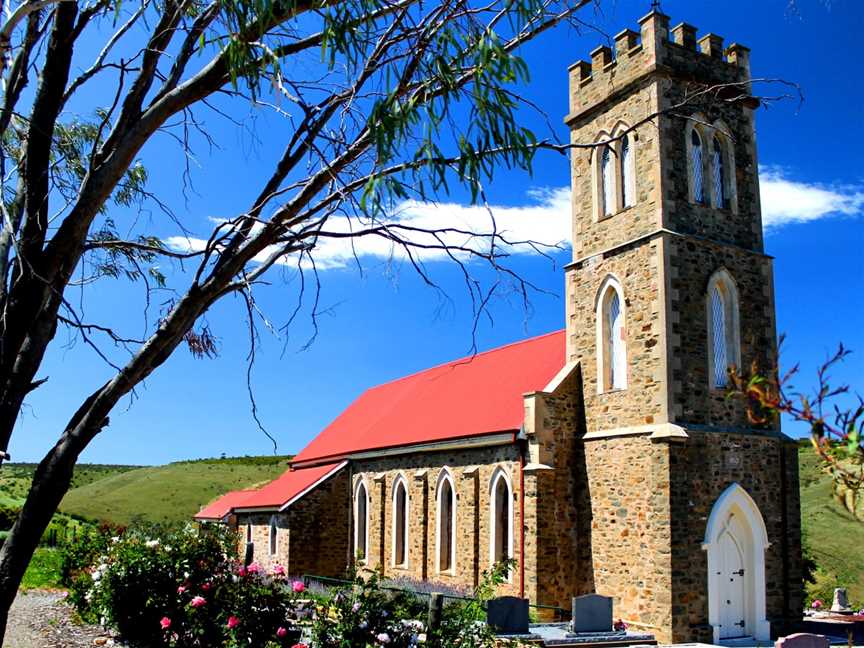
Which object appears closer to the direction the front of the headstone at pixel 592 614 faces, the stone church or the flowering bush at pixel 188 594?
the flowering bush

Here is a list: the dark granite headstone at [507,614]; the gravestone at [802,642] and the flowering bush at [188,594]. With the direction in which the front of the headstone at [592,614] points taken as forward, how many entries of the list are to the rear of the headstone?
0

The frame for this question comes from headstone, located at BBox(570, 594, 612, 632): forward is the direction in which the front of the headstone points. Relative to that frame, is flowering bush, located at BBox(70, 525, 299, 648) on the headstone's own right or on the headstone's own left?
on the headstone's own right

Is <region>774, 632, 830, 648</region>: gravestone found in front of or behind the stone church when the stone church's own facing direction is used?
in front

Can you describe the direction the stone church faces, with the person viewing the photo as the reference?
facing the viewer and to the right of the viewer

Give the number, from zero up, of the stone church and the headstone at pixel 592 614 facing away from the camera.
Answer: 0

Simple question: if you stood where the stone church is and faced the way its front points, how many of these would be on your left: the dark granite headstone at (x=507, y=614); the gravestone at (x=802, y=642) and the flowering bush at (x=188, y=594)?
0

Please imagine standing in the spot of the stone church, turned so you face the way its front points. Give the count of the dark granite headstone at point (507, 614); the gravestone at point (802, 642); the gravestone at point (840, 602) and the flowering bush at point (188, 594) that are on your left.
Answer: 1

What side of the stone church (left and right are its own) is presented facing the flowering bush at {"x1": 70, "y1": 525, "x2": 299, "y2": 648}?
right

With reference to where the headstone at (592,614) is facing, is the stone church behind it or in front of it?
behind

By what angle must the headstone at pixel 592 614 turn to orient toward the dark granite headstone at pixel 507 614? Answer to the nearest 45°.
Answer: approximately 45° to its right

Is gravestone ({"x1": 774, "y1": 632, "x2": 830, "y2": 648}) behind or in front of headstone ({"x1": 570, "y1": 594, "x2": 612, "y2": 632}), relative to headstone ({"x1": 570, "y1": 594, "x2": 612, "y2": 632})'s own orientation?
in front

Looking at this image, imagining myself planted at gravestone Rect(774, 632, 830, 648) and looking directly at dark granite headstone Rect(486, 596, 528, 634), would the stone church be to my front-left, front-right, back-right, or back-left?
front-right

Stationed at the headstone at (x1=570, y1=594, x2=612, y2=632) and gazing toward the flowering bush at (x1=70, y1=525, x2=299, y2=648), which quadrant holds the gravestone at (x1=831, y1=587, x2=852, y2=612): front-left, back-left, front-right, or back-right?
back-right

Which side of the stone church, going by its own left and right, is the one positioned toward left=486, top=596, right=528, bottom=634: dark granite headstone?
right

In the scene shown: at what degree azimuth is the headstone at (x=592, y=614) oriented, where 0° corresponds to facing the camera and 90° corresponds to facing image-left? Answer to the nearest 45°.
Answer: approximately 0°
